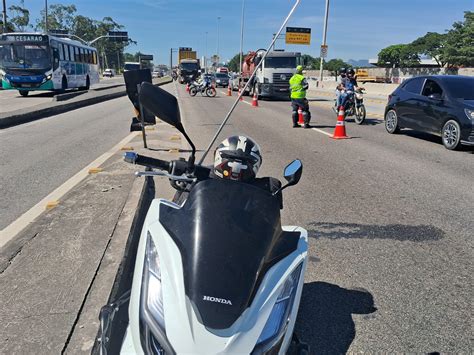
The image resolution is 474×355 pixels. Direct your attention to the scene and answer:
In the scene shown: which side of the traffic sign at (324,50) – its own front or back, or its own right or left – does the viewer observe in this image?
front

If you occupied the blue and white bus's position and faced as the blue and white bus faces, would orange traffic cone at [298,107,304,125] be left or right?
on its left

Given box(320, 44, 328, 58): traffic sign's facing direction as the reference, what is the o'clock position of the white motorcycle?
The white motorcycle is roughly at 12 o'clock from the traffic sign.

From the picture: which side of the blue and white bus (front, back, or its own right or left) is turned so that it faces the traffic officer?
left

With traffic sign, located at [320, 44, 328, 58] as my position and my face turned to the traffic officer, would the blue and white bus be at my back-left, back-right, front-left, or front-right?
front-right

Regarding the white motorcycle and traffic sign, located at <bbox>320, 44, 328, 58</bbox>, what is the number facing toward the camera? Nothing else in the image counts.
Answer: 2

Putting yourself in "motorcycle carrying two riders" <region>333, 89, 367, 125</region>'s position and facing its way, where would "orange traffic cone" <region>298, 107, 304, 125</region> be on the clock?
The orange traffic cone is roughly at 3 o'clock from the motorcycle carrying two riders.

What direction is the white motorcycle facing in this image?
toward the camera

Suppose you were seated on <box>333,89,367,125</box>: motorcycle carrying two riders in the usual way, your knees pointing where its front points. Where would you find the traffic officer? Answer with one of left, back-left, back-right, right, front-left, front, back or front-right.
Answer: right

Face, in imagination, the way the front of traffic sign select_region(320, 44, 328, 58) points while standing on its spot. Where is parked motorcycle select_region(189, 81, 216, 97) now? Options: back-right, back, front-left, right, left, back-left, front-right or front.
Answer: front-right
